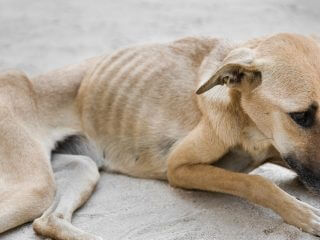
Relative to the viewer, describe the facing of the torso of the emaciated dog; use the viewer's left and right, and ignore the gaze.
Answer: facing to the right of the viewer
